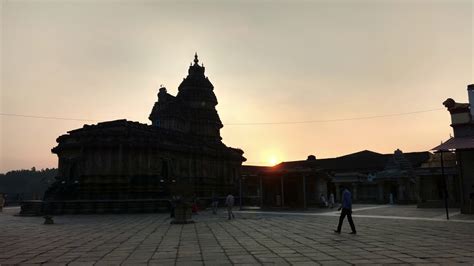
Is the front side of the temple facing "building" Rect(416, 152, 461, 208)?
no

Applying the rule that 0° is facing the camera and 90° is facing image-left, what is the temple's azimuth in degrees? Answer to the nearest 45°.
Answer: approximately 45°

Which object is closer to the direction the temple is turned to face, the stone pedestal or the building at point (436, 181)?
the stone pedestal

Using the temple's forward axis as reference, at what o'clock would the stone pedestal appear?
The stone pedestal is roughly at 10 o'clock from the temple.
